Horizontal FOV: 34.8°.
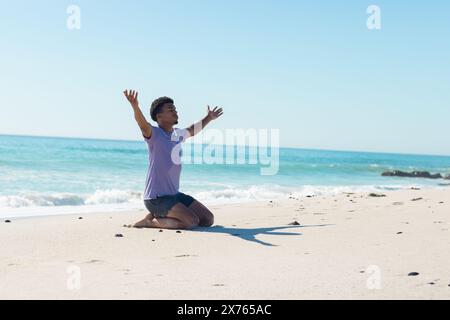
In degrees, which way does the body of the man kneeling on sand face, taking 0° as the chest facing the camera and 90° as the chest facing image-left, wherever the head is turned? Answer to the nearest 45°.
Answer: approximately 315°

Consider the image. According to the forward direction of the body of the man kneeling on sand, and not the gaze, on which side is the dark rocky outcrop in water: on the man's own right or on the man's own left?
on the man's own left
